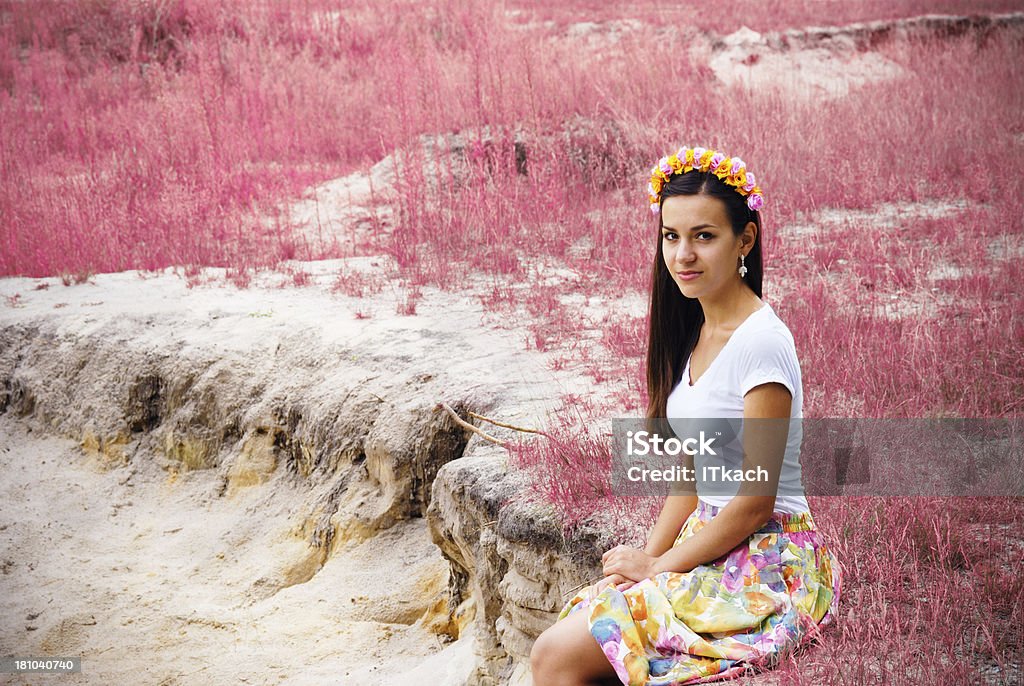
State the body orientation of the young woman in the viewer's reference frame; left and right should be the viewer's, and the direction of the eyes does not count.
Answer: facing the viewer and to the left of the viewer

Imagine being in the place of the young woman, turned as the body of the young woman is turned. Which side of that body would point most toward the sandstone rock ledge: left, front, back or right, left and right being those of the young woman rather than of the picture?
right

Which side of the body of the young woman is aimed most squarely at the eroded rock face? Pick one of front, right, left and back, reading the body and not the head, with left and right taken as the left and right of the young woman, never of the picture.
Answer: right
